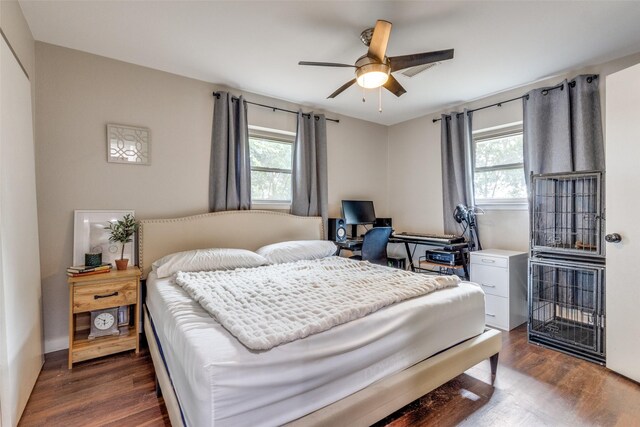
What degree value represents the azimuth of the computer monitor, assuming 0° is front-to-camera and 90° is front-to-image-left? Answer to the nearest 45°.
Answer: approximately 0°

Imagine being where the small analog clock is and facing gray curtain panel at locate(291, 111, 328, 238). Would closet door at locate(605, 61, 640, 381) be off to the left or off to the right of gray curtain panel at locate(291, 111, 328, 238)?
right

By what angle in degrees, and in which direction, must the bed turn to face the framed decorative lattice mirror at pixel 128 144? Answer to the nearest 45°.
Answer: approximately 180°

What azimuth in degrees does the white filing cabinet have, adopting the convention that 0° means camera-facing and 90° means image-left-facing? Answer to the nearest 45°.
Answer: approximately 45°

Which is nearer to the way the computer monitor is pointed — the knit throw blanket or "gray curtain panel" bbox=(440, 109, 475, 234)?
the knit throw blanket

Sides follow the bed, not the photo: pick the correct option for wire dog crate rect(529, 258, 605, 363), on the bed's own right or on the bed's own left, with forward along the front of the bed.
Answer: on the bed's own left

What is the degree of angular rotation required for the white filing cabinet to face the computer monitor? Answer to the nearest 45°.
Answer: approximately 45° to its right

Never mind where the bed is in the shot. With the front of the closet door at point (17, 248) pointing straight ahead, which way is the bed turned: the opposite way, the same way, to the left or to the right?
to the right

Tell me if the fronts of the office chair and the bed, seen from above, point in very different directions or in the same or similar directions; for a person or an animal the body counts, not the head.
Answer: very different directions

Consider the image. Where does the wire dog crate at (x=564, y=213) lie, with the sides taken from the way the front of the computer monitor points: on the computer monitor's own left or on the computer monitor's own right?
on the computer monitor's own left

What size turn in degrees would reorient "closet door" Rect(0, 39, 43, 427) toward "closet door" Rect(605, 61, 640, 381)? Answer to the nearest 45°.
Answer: approximately 45° to its right

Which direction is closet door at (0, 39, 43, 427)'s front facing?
to the viewer's right
